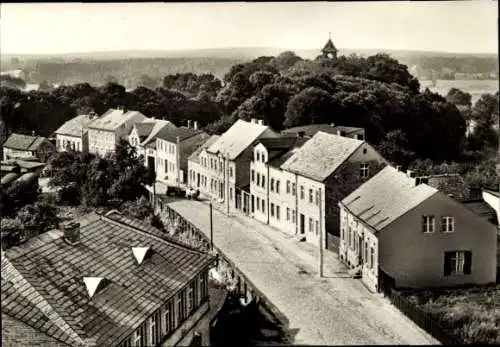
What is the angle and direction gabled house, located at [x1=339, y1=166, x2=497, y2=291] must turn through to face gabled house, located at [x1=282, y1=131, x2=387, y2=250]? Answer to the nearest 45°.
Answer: approximately 45° to its right

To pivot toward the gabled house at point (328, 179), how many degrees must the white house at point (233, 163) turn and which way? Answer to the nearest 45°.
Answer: approximately 45° to its left

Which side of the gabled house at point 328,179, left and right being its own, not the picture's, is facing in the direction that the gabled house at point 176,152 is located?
right

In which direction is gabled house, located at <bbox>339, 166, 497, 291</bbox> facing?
to the viewer's left

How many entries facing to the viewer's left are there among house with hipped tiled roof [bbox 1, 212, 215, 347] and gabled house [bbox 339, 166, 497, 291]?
1

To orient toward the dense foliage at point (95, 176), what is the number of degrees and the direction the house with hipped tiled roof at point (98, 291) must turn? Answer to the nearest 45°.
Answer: approximately 135° to its left
